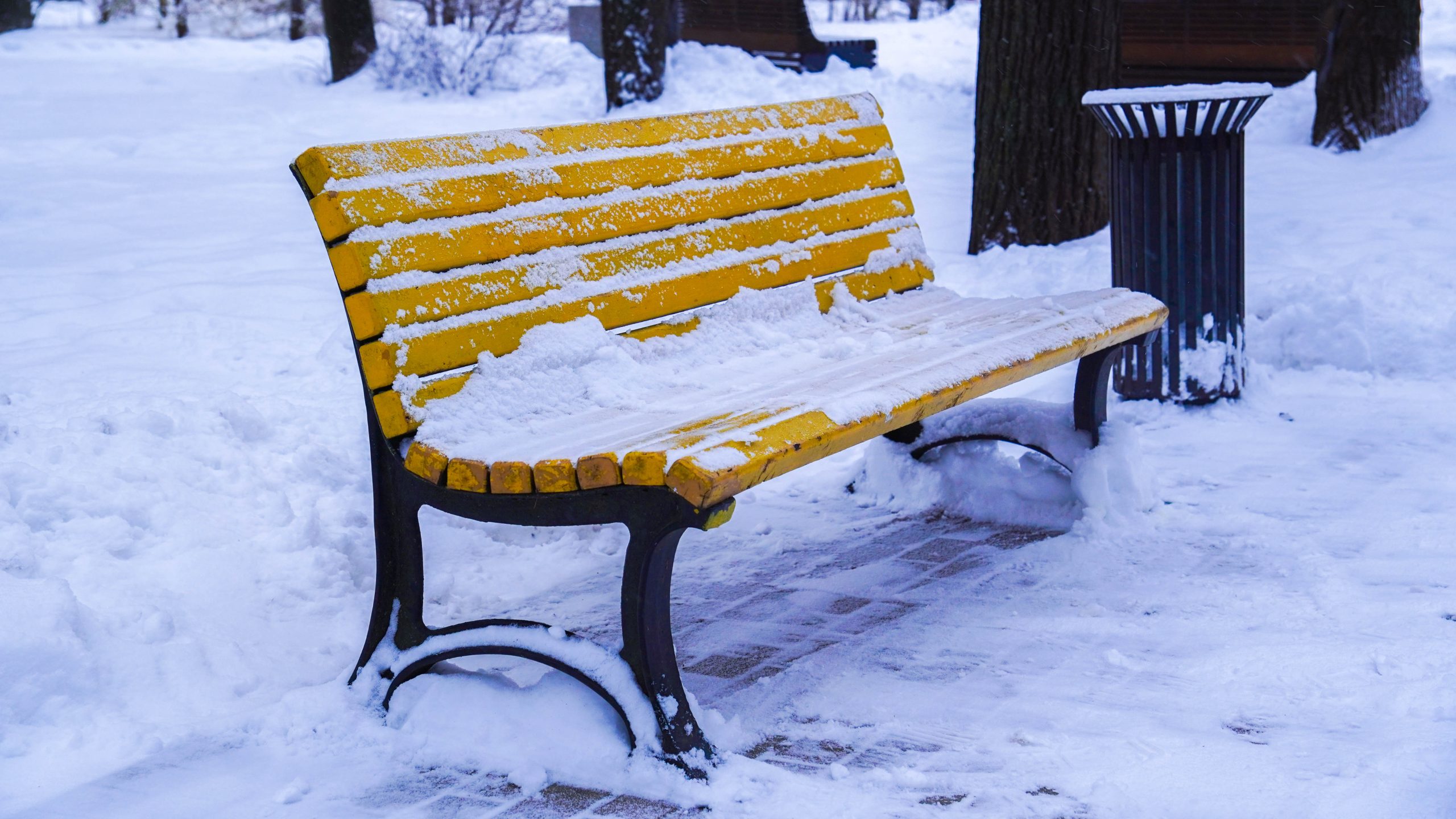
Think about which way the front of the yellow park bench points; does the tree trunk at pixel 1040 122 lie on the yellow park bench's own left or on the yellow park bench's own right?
on the yellow park bench's own left

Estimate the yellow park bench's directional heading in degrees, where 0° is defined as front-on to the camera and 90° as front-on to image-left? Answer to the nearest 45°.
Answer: approximately 315°

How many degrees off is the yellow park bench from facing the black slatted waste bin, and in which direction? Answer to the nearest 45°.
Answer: approximately 90° to its left

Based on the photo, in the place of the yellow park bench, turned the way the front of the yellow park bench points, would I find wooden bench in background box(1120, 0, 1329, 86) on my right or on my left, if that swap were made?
on my left

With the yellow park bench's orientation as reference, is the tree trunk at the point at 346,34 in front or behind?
behind

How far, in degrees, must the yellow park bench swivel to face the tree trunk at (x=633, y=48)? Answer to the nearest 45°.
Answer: approximately 135° to its left

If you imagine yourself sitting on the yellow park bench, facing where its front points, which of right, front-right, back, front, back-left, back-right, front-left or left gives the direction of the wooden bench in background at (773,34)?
back-left

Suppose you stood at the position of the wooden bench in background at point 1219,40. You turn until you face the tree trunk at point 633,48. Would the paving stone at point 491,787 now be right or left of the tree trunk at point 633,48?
left

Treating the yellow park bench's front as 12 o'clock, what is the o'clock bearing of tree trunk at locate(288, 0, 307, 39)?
The tree trunk is roughly at 7 o'clock from the yellow park bench.
